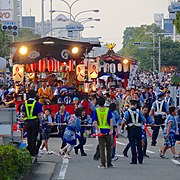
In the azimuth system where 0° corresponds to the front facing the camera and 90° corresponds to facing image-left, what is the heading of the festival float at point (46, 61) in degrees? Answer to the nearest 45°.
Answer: approximately 0°

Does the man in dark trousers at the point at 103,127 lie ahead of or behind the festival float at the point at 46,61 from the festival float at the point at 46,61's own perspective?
ahead

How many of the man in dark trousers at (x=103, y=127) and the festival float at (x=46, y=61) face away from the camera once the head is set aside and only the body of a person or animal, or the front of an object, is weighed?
1

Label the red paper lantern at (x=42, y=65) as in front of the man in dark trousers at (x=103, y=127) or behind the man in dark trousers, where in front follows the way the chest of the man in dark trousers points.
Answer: in front

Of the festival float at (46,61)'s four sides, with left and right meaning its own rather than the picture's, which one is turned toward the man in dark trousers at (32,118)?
front

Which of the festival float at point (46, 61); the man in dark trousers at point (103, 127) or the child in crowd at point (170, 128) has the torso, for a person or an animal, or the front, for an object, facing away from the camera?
the man in dark trousers

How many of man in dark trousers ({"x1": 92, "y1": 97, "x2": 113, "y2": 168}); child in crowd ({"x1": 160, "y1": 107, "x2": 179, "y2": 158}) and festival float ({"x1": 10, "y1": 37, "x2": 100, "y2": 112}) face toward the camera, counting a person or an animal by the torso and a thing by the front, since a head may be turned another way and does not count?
1

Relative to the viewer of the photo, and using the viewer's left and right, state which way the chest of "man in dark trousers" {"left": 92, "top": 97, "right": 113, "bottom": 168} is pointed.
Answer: facing away from the viewer

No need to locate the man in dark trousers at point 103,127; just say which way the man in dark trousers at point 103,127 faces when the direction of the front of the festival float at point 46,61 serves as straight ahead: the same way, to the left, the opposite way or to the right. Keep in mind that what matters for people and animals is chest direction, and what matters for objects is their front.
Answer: the opposite way
